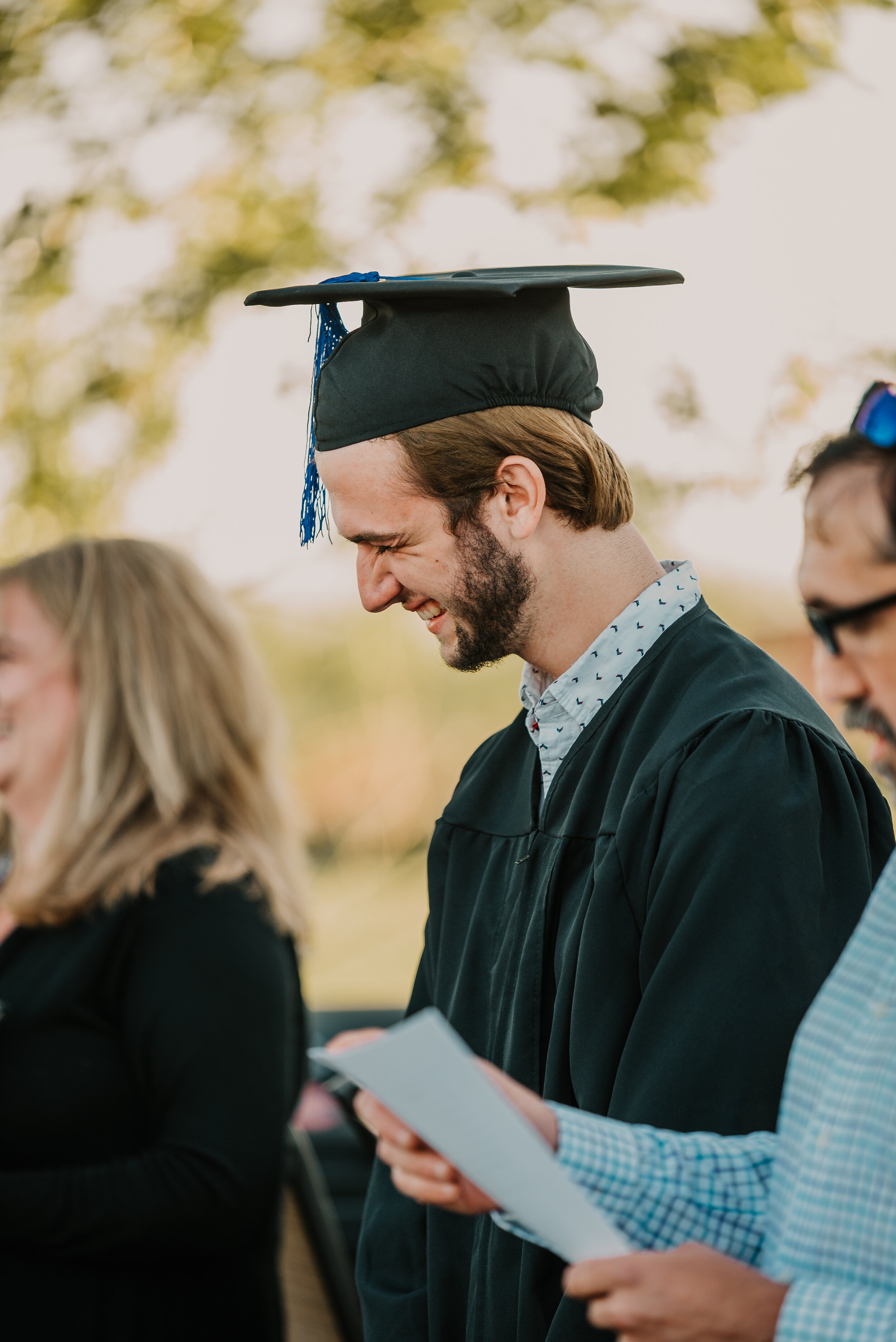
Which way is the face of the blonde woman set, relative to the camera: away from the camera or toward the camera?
toward the camera

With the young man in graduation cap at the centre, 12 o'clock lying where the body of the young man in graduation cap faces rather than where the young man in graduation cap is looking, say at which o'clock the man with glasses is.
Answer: The man with glasses is roughly at 10 o'clock from the young man in graduation cap.

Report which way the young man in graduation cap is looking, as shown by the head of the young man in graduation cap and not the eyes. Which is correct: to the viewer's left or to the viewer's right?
to the viewer's left

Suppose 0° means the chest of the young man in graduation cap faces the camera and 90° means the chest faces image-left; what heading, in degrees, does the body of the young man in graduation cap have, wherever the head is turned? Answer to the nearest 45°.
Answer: approximately 45°
